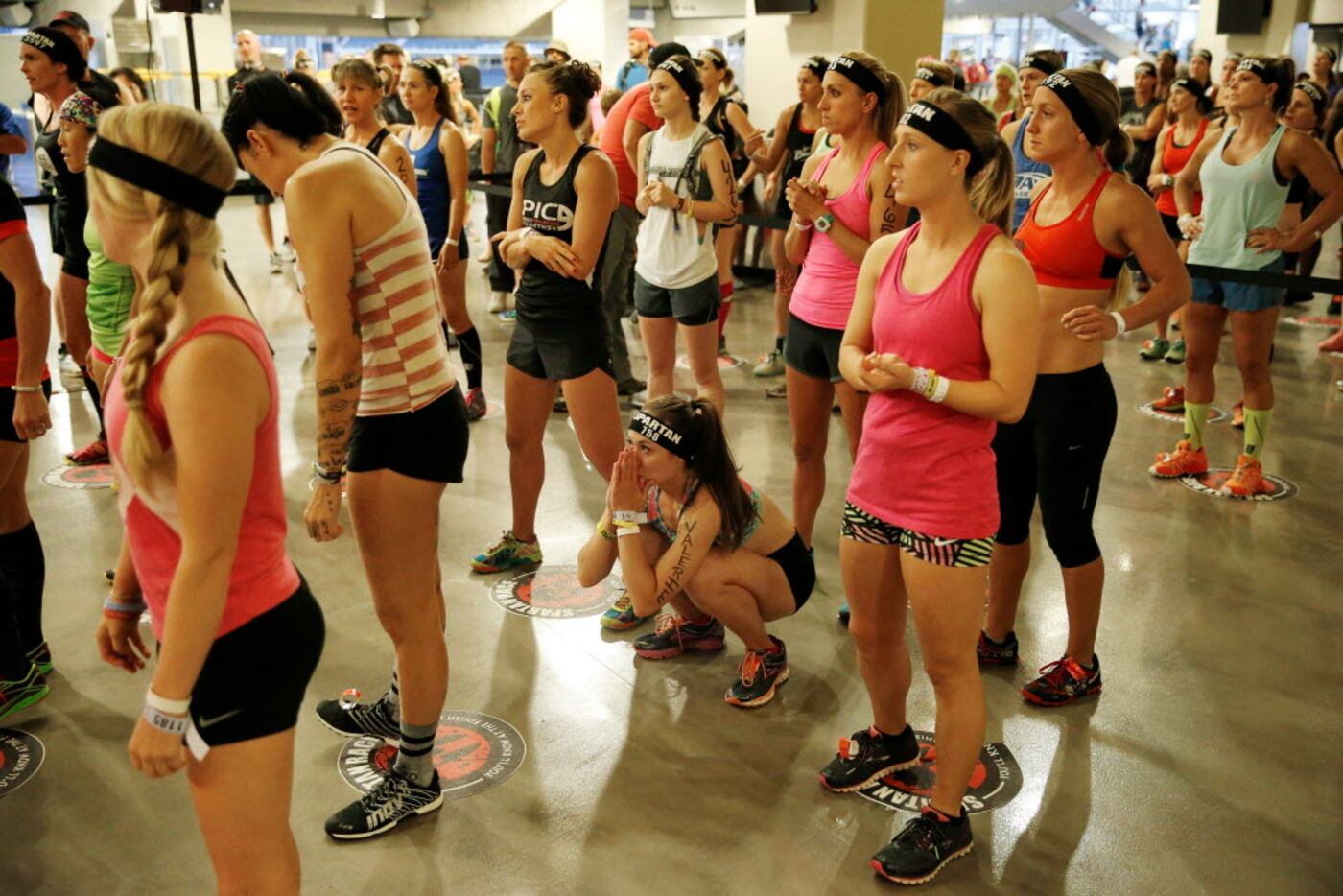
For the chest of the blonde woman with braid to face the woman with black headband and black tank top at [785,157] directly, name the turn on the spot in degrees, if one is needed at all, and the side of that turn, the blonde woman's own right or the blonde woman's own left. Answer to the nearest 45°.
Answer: approximately 135° to the blonde woman's own right

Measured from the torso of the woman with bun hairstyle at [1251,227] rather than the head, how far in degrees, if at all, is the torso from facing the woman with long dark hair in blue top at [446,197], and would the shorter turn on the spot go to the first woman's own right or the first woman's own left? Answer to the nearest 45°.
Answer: approximately 45° to the first woman's own right

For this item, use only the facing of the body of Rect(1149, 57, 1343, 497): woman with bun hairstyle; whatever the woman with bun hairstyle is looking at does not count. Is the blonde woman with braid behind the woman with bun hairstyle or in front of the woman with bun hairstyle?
in front

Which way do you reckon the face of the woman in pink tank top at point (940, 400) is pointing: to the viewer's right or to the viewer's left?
to the viewer's left

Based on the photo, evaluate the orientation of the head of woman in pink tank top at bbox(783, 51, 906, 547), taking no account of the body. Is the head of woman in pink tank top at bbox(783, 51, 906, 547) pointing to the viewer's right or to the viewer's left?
to the viewer's left

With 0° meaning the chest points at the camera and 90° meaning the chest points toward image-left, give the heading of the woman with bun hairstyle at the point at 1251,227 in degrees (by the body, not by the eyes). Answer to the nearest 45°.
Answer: approximately 45°

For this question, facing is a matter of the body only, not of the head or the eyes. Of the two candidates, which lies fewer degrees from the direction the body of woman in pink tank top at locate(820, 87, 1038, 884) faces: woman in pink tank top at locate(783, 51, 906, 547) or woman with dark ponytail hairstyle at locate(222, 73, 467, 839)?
the woman with dark ponytail hairstyle

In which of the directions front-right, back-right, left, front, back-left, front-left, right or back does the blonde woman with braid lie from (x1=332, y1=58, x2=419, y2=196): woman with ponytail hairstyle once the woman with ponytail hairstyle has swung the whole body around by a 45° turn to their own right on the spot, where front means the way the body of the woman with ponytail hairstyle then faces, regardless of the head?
left

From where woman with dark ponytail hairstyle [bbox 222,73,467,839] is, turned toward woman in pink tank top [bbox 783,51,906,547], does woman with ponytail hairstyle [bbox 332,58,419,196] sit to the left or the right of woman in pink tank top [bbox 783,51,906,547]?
left

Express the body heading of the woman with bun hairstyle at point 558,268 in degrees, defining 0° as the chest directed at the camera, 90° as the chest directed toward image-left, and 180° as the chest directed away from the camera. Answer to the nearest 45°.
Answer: approximately 45°

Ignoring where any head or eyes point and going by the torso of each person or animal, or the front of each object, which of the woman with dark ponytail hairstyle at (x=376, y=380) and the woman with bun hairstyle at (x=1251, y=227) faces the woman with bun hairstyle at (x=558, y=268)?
the woman with bun hairstyle at (x=1251, y=227)

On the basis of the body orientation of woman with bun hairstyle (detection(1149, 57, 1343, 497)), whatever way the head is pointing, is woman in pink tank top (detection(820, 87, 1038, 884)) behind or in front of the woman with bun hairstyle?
in front
